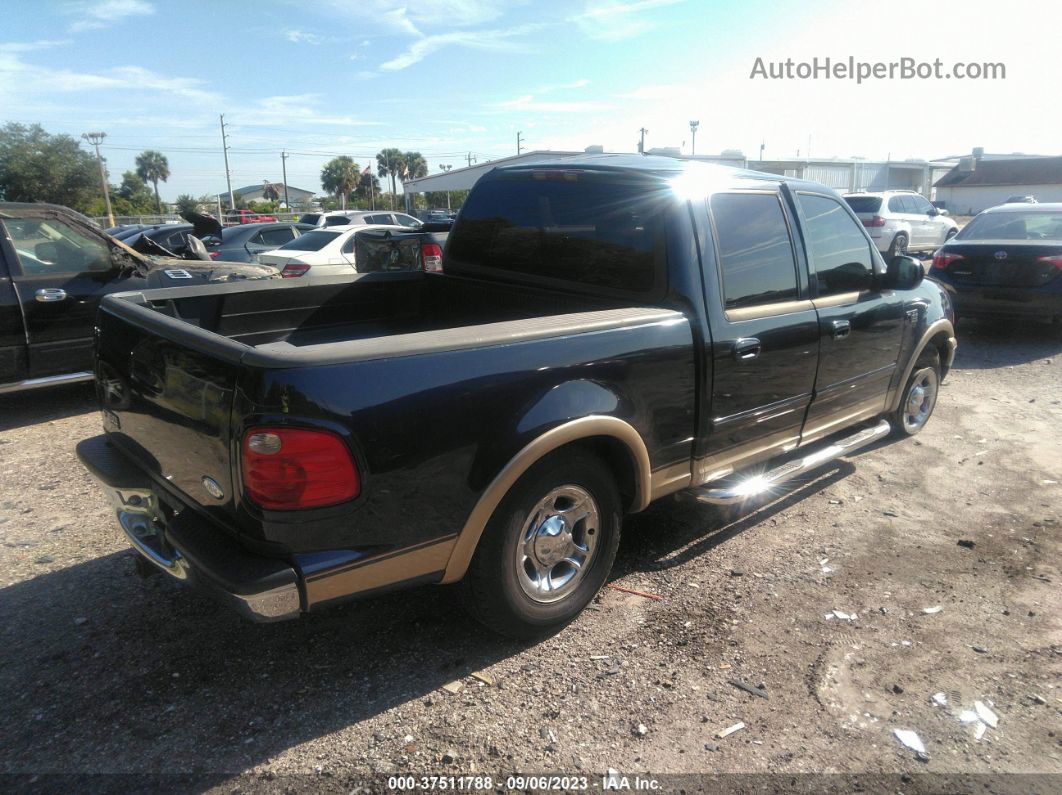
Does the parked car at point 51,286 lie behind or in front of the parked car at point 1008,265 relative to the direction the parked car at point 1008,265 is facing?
behind

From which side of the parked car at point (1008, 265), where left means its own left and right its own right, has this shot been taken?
back

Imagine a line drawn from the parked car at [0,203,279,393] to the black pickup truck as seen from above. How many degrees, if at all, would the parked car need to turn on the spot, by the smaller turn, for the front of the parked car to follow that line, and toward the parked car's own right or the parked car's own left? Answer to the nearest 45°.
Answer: approximately 45° to the parked car's own right

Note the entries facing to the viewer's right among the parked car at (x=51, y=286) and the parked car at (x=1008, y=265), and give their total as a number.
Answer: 1

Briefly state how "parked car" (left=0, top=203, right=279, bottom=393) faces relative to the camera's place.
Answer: facing to the right of the viewer

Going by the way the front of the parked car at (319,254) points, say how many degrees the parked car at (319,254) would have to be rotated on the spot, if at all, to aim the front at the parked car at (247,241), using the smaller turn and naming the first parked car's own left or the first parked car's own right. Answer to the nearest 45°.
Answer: approximately 90° to the first parked car's own left

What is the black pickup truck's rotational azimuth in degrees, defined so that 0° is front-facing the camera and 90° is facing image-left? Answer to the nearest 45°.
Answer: approximately 225°

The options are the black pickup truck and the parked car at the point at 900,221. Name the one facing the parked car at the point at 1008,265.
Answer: the black pickup truck

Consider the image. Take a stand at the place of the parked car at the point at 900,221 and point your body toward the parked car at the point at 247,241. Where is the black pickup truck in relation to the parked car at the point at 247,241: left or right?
left
